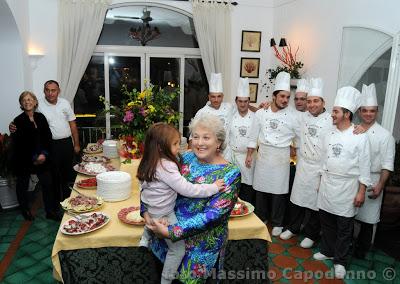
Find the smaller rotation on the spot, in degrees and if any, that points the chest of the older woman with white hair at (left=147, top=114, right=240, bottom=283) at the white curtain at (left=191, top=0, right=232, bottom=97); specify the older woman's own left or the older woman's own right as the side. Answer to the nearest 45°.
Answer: approximately 135° to the older woman's own right

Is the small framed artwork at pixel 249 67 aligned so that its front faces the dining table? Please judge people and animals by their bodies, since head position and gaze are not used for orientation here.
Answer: yes

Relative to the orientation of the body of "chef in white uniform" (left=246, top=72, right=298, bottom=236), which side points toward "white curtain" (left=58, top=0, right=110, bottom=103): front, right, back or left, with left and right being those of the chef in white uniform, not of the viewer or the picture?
right

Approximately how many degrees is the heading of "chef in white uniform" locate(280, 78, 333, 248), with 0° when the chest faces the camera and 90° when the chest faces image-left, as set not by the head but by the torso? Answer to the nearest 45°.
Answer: approximately 45°

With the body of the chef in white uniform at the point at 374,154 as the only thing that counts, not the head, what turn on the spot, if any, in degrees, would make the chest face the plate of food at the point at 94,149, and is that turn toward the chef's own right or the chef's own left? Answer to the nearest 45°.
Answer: approximately 45° to the chef's own right

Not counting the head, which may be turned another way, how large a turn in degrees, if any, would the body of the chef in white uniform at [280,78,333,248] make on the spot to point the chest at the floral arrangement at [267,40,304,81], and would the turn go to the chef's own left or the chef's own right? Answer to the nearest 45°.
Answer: approximately 135° to the chef's own right
